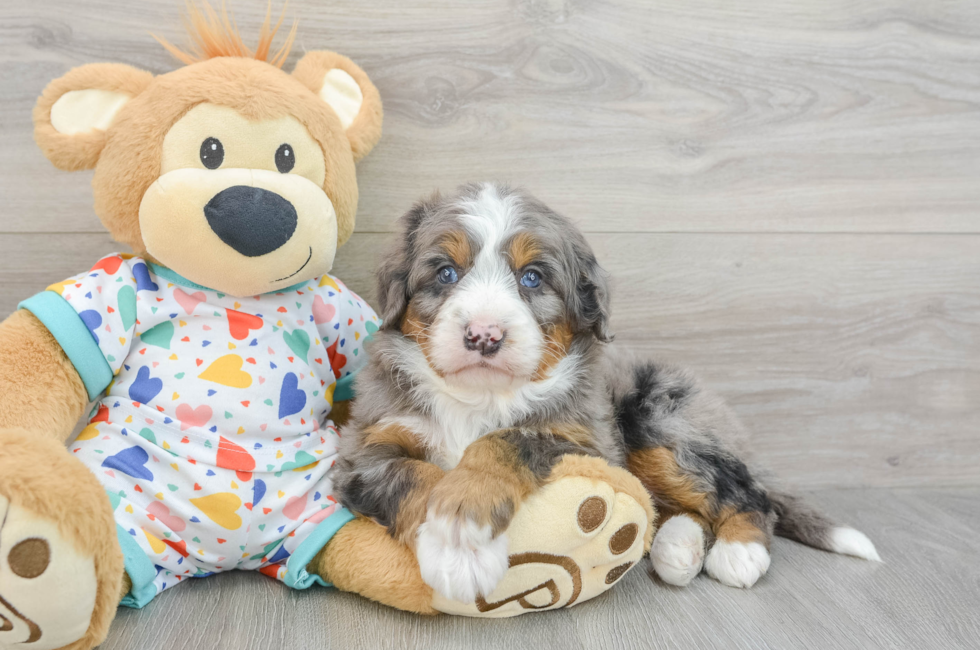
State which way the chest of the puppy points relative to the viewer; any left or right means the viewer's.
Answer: facing the viewer and to the left of the viewer
